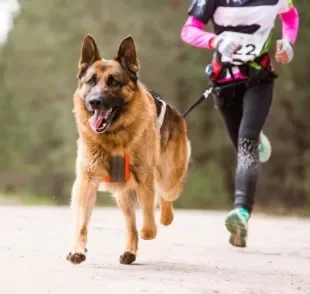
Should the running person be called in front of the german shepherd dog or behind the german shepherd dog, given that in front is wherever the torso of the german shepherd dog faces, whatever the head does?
behind

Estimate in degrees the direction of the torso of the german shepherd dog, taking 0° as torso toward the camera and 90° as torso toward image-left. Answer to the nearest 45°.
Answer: approximately 45°

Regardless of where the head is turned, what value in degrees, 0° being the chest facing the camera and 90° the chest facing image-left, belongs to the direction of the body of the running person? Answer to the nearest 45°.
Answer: approximately 0°

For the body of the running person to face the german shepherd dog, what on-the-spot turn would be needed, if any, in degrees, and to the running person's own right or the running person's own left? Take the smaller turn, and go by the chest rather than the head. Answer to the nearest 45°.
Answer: approximately 45° to the running person's own right

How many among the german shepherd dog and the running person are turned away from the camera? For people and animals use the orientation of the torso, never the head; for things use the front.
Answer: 0
